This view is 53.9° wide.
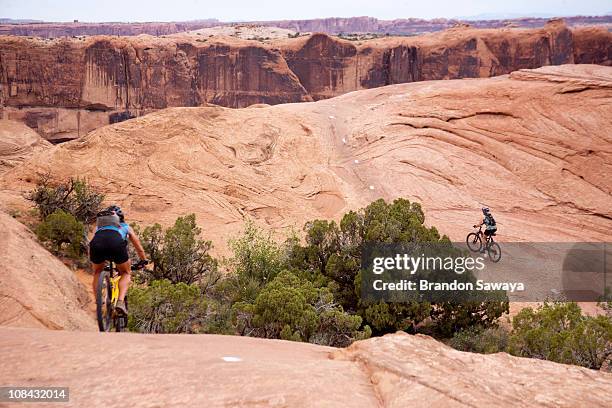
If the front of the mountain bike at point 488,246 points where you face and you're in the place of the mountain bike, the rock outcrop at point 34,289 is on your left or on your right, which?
on your left

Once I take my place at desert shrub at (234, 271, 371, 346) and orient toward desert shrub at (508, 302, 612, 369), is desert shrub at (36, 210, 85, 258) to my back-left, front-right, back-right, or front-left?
back-left

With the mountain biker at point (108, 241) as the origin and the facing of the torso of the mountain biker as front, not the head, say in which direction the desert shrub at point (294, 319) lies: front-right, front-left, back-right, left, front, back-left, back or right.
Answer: front-right

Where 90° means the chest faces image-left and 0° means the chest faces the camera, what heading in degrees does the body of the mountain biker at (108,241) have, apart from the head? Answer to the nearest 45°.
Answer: approximately 180°

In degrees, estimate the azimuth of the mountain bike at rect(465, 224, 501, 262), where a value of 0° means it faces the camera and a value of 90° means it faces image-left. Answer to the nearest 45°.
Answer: approximately 135°

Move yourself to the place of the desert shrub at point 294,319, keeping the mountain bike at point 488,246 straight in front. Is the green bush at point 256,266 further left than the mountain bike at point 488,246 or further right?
left

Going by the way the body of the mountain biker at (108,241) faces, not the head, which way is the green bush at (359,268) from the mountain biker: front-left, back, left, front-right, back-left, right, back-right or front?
front-right
